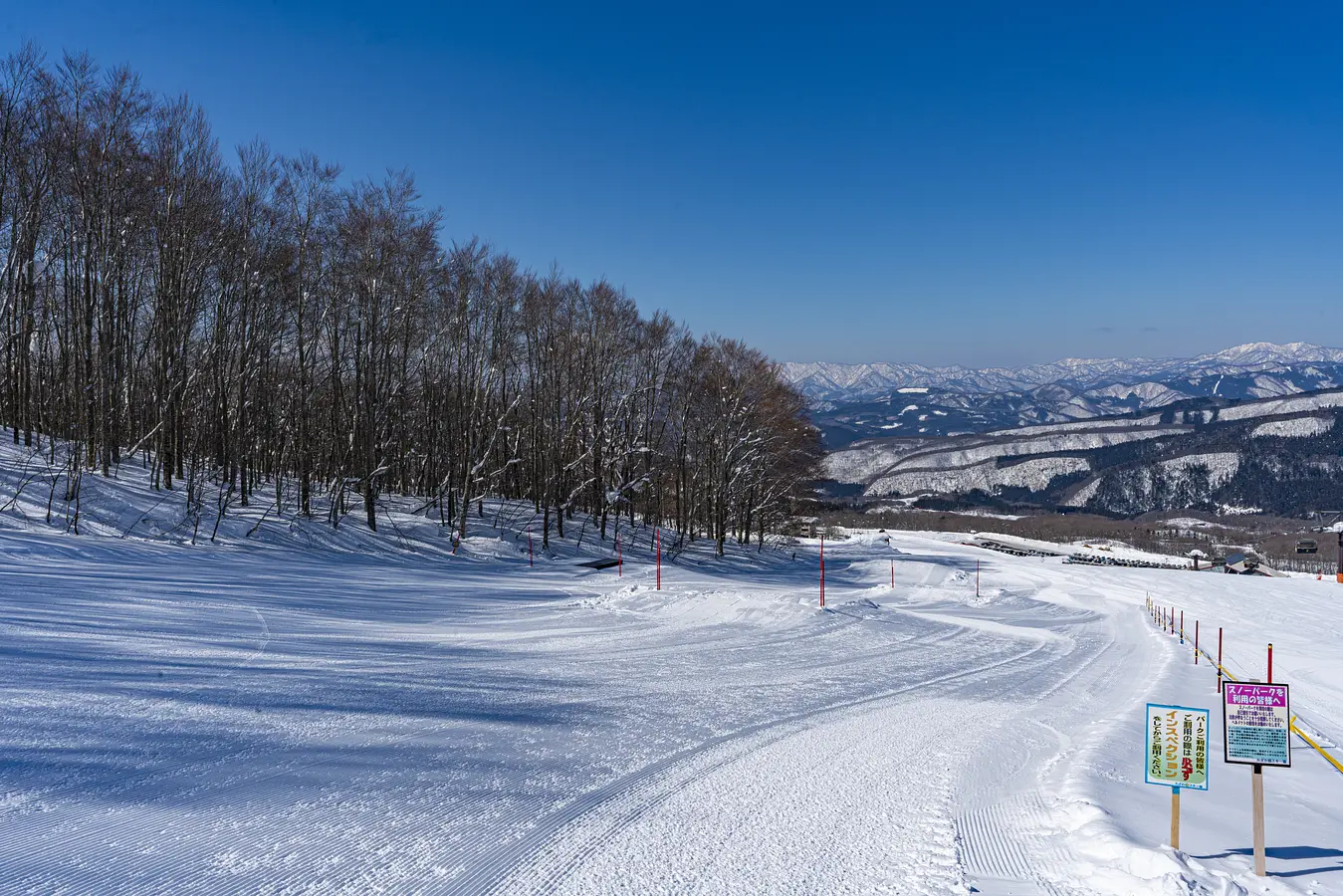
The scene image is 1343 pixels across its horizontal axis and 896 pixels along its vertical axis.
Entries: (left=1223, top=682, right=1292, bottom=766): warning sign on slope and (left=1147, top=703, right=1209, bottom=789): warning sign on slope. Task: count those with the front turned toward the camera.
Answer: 2

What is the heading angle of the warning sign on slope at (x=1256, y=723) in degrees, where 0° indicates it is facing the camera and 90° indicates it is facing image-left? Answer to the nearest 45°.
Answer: approximately 0°

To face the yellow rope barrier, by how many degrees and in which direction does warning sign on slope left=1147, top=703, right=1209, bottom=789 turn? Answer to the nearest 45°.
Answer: approximately 180°

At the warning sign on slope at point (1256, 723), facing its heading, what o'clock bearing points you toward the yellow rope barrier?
The yellow rope barrier is roughly at 6 o'clock from the warning sign on slope.
